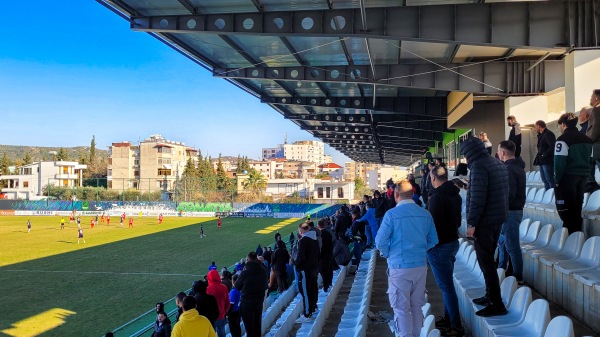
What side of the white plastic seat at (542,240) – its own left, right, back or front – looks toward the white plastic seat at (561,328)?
left

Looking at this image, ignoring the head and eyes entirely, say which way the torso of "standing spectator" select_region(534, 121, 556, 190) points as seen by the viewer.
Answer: to the viewer's left

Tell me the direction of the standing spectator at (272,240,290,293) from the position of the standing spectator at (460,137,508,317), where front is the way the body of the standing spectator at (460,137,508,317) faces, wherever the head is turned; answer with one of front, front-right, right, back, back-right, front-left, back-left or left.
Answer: front-right

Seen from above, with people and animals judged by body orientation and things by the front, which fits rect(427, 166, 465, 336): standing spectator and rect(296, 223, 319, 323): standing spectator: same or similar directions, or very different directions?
same or similar directions

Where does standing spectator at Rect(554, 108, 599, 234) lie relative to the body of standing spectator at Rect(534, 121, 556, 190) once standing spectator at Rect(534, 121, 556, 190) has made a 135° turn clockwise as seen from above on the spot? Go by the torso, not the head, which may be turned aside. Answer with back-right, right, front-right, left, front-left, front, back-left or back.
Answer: back-right

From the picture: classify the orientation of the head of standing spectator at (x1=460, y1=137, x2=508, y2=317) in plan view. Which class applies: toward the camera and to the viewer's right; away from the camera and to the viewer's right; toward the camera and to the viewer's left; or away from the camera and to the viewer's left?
away from the camera and to the viewer's left

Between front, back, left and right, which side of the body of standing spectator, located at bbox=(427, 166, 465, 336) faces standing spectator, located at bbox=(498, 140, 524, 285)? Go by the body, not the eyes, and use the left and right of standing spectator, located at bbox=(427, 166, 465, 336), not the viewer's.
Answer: right

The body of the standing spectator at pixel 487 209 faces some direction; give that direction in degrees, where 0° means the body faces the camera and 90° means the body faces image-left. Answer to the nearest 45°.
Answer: approximately 90°

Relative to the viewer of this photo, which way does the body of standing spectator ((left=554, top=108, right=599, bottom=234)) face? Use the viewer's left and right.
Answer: facing away from the viewer and to the left of the viewer

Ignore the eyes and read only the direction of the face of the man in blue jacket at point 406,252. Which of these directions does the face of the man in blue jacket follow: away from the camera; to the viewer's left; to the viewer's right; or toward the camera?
away from the camera

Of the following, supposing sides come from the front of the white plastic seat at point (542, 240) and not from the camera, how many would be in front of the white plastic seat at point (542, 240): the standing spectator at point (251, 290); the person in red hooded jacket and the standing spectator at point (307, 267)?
3

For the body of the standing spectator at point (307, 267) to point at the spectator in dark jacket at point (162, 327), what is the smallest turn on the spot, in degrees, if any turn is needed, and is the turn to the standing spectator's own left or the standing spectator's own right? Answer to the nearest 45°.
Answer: approximately 45° to the standing spectator's own left

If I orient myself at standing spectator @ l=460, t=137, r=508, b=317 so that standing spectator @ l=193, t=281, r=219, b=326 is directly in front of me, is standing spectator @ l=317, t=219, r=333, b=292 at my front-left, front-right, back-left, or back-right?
front-right
